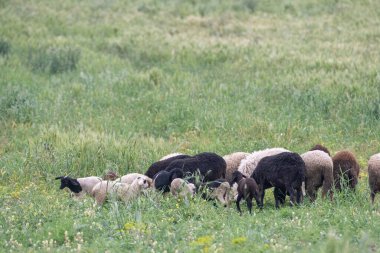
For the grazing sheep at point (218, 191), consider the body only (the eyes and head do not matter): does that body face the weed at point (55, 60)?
no

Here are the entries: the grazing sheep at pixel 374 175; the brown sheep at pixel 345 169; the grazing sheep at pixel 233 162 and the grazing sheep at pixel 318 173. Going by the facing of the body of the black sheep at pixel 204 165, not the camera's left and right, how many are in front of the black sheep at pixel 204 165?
0

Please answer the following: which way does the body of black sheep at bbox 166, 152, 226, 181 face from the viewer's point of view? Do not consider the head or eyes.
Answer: to the viewer's left

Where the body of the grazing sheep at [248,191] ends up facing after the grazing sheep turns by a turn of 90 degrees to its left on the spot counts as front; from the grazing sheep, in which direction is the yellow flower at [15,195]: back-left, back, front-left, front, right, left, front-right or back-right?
front

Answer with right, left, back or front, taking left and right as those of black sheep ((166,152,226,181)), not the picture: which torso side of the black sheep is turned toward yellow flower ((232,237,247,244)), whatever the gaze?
left

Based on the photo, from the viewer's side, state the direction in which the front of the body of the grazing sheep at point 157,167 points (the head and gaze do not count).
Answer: to the viewer's left

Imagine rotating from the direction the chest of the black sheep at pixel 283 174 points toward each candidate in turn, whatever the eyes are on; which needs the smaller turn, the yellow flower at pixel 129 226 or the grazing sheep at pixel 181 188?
the grazing sheep

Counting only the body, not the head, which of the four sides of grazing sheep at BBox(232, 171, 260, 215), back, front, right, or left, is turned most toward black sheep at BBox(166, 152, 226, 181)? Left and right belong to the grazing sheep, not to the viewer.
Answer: left
